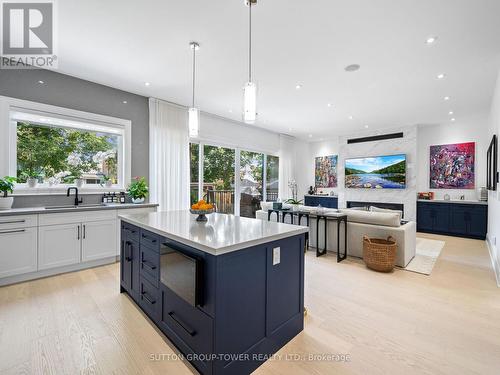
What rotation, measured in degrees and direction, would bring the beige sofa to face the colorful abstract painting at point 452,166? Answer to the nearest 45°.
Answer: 0° — it already faces it

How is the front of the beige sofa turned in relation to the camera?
facing away from the viewer and to the right of the viewer

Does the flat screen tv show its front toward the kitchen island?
yes

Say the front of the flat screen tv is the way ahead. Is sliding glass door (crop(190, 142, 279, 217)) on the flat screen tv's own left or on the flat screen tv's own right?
on the flat screen tv's own right

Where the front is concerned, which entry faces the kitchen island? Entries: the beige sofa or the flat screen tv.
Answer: the flat screen tv

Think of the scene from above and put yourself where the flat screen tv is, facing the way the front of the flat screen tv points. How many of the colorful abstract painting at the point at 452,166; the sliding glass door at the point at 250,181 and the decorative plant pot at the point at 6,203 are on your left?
1

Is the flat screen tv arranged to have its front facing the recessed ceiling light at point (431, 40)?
yes

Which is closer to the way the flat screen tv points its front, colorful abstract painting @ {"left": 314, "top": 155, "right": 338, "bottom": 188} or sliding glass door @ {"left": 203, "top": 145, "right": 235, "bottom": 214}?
the sliding glass door

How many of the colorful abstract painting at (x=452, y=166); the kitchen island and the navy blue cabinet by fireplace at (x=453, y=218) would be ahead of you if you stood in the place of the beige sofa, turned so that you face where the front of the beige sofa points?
2

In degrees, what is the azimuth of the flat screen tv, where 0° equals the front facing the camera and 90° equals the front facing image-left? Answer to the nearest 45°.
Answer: approximately 0°

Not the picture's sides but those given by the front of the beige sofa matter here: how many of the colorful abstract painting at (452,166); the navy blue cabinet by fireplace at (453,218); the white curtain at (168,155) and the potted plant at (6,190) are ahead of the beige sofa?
2

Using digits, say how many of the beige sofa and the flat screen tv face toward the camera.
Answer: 1

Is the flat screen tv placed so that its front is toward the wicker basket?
yes
